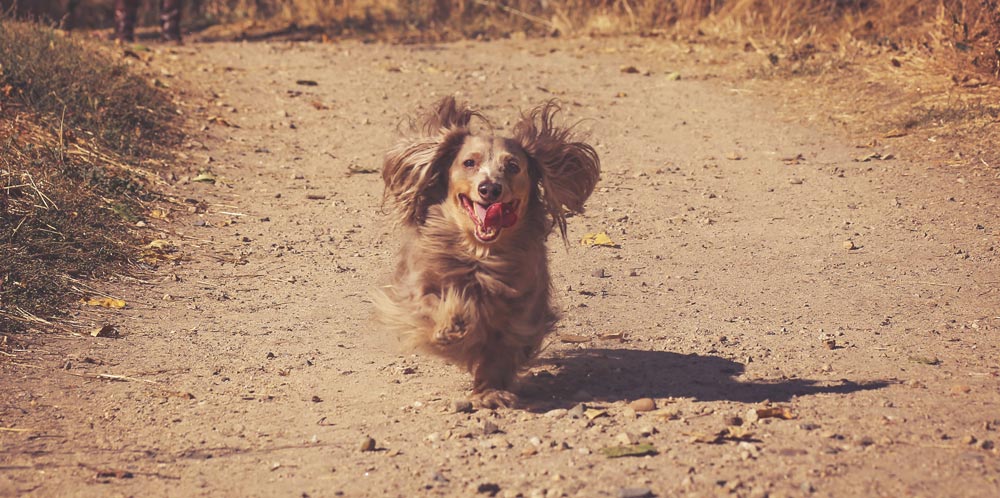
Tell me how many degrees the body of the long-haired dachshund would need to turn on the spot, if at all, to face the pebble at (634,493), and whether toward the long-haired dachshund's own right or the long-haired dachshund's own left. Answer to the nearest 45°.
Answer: approximately 45° to the long-haired dachshund's own left

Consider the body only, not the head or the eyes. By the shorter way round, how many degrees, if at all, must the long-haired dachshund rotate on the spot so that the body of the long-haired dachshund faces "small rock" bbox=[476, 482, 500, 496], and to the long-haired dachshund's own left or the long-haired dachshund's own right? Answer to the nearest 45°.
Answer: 0° — it already faces it

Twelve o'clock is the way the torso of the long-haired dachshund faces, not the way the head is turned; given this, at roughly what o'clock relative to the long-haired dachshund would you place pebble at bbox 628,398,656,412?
The pebble is roughly at 10 o'clock from the long-haired dachshund.

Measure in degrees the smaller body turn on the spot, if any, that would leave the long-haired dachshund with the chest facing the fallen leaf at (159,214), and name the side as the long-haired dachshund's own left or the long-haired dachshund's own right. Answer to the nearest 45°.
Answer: approximately 135° to the long-haired dachshund's own right

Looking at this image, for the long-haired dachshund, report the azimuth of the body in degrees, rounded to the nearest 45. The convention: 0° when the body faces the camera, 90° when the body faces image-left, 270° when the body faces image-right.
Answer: approximately 0°

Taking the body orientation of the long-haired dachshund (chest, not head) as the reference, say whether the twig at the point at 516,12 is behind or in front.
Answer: behind

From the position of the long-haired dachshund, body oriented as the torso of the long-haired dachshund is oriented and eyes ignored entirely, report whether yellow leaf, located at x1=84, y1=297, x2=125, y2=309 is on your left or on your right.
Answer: on your right

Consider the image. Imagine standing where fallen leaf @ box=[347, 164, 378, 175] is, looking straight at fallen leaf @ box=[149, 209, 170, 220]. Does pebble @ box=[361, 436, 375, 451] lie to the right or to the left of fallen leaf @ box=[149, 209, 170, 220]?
left

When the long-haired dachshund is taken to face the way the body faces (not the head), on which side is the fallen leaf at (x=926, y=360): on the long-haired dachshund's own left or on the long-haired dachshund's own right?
on the long-haired dachshund's own left

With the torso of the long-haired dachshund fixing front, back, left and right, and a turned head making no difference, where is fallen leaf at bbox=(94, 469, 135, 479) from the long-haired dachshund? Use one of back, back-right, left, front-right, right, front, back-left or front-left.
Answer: front-right

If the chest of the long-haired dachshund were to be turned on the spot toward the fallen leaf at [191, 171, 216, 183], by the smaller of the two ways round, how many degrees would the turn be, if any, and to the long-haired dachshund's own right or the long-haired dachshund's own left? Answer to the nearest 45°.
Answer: approximately 135° to the long-haired dachshund's own right
